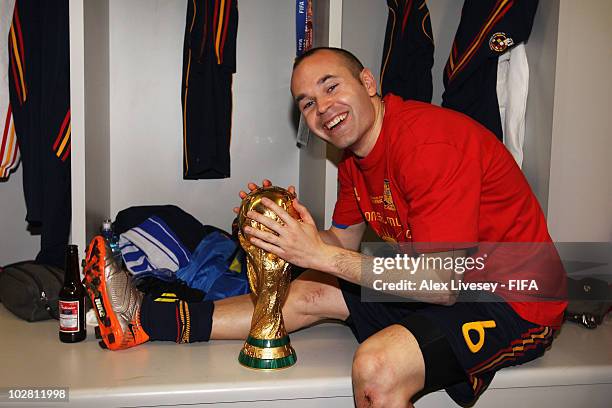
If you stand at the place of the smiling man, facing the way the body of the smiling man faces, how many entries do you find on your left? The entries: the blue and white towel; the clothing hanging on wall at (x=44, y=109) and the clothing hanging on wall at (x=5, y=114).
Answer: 0

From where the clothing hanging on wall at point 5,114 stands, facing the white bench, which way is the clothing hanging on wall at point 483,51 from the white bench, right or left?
left

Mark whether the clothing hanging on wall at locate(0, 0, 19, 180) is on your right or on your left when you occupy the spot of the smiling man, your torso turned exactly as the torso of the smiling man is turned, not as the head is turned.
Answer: on your right

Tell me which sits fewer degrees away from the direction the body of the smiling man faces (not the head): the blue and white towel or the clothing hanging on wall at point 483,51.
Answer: the blue and white towel

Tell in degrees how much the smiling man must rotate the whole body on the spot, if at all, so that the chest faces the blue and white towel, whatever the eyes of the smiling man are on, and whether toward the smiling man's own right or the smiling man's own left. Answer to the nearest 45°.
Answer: approximately 90° to the smiling man's own right

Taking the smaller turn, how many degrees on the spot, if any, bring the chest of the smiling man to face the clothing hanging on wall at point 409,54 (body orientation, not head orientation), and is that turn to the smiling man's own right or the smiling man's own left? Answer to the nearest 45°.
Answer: approximately 135° to the smiling man's own right

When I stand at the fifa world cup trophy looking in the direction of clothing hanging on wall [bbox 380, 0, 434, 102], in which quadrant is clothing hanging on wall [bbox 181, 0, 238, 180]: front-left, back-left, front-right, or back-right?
front-left

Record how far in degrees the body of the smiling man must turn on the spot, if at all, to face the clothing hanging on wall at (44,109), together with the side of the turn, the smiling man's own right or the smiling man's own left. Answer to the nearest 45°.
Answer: approximately 90° to the smiling man's own right

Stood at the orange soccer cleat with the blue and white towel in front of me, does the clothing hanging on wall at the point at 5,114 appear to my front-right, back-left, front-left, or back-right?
front-left

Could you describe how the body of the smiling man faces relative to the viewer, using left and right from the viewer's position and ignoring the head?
facing the viewer and to the left of the viewer

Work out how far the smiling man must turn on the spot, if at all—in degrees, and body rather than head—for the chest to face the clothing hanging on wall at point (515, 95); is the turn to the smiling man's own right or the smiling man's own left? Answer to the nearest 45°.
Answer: approximately 180°

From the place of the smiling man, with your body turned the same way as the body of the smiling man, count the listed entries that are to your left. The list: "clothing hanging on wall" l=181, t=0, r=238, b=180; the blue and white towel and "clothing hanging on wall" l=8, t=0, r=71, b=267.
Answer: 0
